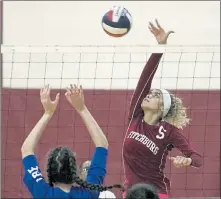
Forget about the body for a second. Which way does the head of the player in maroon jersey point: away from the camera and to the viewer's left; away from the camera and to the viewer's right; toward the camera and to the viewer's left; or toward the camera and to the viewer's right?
toward the camera and to the viewer's left

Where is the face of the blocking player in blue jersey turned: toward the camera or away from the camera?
away from the camera

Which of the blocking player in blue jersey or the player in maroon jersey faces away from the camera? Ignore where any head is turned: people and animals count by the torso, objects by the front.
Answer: the blocking player in blue jersey

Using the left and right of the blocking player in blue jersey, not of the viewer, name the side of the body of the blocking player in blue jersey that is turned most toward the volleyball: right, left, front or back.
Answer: front

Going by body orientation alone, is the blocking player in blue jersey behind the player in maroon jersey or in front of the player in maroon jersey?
in front

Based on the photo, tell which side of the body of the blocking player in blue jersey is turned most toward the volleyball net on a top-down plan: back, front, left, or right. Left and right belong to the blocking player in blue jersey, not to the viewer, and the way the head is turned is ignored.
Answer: front

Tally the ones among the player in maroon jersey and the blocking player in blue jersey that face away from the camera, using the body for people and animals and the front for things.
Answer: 1

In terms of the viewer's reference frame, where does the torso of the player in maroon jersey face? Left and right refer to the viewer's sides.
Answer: facing the viewer and to the left of the viewer

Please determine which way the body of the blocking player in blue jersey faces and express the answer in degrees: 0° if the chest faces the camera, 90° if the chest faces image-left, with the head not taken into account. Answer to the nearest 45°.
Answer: approximately 180°
